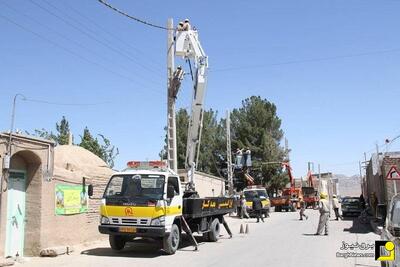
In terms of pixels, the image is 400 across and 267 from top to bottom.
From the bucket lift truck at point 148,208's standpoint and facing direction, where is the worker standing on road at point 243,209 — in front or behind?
behind

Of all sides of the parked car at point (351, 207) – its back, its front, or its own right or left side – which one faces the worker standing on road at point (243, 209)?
left

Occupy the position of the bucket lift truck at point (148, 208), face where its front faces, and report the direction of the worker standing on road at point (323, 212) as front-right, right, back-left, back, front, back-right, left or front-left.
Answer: back

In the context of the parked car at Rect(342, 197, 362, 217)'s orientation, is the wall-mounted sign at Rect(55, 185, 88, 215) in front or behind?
in front

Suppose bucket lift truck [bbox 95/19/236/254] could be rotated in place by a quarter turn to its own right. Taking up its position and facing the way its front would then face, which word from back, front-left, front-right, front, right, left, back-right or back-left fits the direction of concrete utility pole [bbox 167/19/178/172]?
front-right

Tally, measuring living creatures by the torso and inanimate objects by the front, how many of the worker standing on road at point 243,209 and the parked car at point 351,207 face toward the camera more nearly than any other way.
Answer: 1

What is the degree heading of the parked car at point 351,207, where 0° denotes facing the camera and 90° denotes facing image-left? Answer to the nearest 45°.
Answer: approximately 180°

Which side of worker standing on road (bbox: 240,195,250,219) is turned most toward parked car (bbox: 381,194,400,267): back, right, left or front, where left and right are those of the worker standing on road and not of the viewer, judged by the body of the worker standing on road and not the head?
right

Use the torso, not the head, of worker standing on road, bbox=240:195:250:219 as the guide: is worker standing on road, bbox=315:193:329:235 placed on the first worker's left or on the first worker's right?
on the first worker's right

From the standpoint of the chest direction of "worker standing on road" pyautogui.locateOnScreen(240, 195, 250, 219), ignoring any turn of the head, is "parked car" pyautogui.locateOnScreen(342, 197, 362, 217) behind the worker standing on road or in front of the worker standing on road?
in front

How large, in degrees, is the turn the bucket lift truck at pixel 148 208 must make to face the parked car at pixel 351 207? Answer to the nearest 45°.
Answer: approximately 180°
